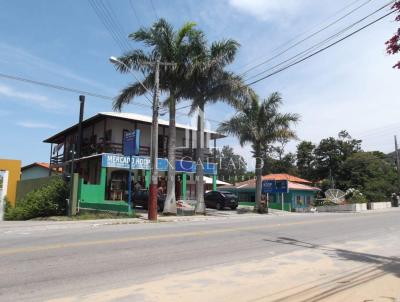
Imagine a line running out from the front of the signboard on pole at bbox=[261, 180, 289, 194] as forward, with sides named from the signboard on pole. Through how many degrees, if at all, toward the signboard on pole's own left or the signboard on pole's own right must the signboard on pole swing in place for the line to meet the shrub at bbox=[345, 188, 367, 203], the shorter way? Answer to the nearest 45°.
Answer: approximately 135° to the signboard on pole's own left

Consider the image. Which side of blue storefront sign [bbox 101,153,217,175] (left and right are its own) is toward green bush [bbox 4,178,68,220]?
right

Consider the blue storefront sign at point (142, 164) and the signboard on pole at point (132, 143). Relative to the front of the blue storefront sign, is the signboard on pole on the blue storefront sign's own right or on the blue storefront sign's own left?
on the blue storefront sign's own right

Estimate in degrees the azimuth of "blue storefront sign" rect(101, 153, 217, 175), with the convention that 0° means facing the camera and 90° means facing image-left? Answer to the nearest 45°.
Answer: approximately 315°

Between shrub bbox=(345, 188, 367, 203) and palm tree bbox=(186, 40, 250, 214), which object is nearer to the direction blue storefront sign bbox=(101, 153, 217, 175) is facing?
the palm tree

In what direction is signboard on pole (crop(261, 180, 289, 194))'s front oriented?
toward the camera
